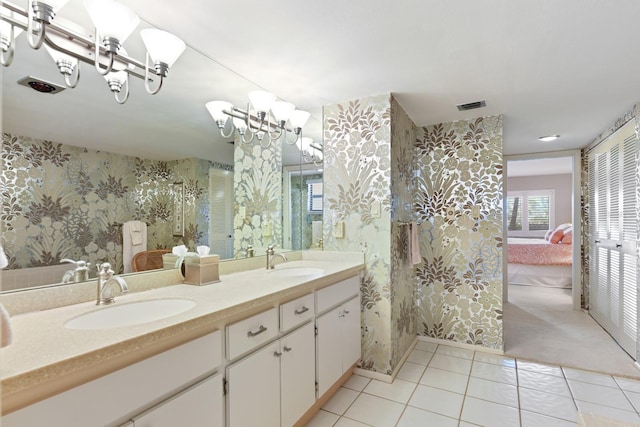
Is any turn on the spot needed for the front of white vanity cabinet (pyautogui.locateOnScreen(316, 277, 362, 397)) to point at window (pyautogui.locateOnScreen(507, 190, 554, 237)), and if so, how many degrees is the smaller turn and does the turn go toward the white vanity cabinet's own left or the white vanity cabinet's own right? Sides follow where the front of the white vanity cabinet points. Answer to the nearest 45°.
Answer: approximately 90° to the white vanity cabinet's own left

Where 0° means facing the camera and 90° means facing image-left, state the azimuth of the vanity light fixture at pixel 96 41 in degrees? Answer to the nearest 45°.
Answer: approximately 315°

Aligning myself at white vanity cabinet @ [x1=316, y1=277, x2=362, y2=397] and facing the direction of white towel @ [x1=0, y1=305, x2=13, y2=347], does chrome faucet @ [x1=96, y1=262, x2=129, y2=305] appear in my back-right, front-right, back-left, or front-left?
front-right

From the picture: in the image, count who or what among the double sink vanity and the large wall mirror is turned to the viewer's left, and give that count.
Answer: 0

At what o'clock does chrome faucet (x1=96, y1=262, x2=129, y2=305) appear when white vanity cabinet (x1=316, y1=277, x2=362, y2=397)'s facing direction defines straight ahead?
The chrome faucet is roughly at 3 o'clock from the white vanity cabinet.

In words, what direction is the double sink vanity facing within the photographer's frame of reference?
facing the viewer and to the right of the viewer

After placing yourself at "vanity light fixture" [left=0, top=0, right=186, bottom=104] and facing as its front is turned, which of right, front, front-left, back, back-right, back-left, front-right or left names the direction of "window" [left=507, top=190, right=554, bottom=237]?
front-left

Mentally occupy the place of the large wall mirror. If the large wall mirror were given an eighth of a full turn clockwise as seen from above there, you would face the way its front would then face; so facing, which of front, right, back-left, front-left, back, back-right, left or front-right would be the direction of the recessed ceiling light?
left

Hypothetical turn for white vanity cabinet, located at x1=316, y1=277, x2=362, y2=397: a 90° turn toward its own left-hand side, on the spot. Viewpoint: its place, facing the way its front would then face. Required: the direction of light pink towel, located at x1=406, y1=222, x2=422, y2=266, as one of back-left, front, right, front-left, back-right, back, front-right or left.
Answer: front

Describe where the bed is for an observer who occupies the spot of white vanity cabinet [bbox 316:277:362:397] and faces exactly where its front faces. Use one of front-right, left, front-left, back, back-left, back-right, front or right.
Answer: left

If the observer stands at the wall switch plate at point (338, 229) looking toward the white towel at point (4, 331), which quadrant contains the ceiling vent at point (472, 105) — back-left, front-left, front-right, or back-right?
back-left

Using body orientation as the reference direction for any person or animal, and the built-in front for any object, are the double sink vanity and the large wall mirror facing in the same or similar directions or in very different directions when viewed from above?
same or similar directions

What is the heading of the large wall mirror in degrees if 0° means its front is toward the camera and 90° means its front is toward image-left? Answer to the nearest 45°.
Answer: approximately 315°
